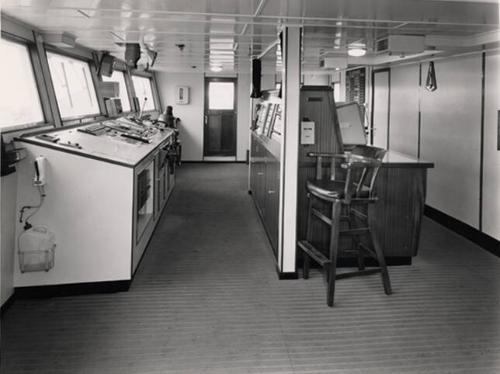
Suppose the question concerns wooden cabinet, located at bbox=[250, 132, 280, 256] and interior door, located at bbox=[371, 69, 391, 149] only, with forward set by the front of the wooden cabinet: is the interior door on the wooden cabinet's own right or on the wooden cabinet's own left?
on the wooden cabinet's own right

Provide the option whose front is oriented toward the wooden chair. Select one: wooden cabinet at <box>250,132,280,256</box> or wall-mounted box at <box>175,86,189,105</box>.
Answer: the wall-mounted box

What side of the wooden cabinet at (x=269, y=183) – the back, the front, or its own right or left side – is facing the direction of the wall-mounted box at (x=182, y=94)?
right

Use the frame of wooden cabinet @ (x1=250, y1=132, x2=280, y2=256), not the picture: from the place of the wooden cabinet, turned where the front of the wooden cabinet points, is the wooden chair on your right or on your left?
on your left

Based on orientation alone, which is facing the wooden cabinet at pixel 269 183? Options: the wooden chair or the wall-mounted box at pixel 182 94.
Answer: the wall-mounted box

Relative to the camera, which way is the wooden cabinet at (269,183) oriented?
to the viewer's left

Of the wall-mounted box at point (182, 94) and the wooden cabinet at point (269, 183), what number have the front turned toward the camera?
1

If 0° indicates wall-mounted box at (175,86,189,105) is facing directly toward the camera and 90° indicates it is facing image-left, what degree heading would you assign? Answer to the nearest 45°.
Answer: approximately 0°
